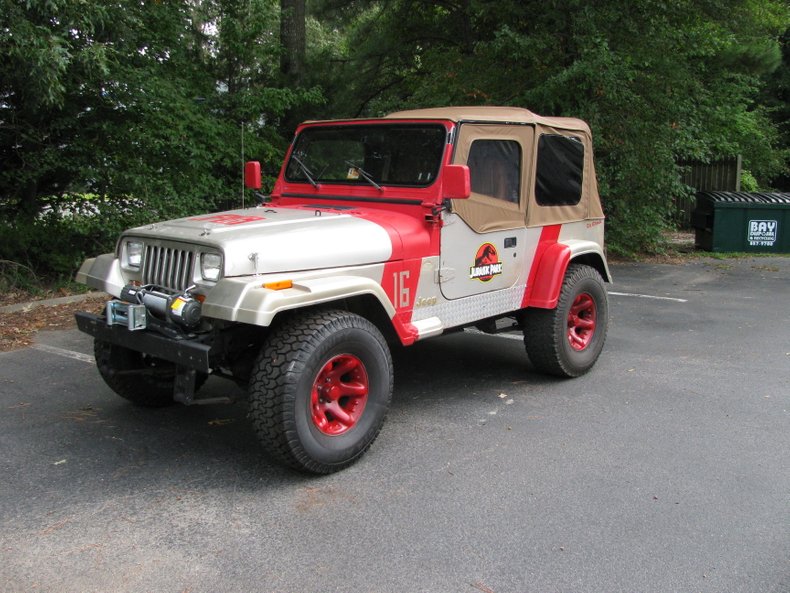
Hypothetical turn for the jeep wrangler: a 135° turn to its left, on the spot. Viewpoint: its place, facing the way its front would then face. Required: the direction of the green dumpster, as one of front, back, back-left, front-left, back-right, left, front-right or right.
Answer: front-left

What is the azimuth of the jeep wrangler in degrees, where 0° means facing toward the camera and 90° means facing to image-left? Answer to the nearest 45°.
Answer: approximately 45°

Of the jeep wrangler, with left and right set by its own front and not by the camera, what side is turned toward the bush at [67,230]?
right
